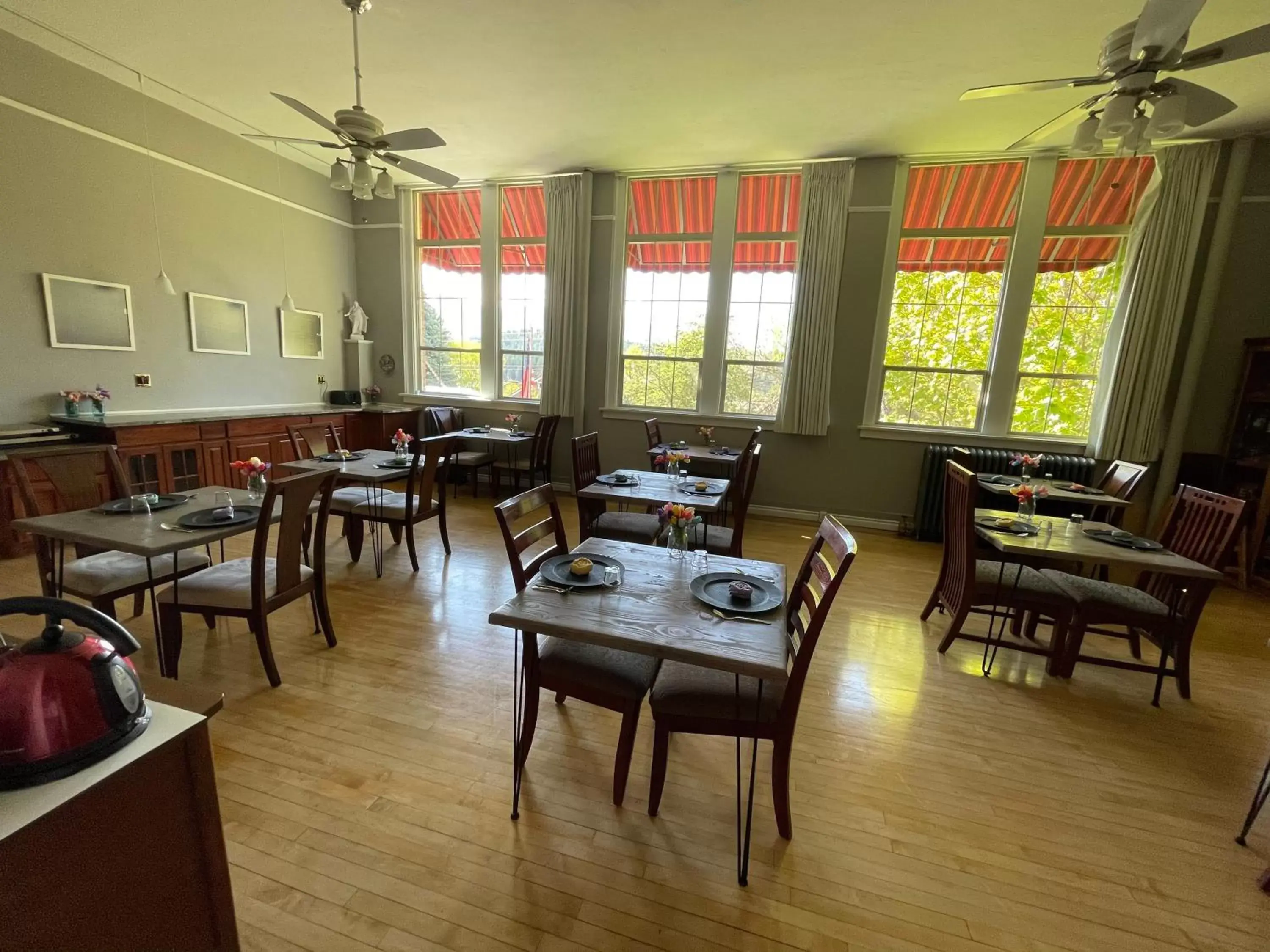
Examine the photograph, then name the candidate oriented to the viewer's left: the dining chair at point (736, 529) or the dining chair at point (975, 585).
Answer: the dining chair at point (736, 529)

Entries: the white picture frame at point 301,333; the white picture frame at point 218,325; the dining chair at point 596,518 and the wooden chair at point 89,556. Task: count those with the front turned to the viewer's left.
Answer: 0

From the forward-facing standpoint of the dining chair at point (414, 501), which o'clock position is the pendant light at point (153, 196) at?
The pendant light is roughly at 12 o'clock from the dining chair.

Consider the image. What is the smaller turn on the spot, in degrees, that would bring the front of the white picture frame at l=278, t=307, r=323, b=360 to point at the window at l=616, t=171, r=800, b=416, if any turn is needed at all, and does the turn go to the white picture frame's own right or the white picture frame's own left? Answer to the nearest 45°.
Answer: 0° — it already faces it

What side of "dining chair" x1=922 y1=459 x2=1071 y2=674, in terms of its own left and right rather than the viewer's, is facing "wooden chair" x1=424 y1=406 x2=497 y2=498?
back

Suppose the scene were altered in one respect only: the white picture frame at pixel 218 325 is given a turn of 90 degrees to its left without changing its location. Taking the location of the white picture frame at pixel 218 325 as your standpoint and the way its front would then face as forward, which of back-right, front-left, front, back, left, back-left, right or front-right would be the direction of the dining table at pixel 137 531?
back-right

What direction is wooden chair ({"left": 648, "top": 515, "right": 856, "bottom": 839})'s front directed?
to the viewer's left

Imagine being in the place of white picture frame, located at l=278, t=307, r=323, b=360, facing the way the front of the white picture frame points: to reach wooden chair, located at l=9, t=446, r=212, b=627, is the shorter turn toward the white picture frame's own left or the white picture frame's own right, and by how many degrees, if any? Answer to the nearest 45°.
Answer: approximately 45° to the white picture frame's own right

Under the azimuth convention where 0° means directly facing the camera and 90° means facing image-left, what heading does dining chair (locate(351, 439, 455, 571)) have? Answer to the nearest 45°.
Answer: approximately 135°

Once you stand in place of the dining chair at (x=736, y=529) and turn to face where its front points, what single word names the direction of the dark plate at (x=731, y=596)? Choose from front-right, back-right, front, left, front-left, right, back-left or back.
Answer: left

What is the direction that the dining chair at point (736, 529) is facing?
to the viewer's left

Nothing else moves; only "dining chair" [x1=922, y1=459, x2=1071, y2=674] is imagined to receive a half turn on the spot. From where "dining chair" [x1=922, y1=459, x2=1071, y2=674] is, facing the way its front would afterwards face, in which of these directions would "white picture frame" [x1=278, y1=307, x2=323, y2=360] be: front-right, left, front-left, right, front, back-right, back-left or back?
front

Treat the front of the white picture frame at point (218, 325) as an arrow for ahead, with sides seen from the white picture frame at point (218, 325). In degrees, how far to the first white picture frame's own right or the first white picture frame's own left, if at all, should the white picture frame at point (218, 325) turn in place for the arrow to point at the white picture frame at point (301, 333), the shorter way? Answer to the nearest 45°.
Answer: approximately 90° to the first white picture frame's own left

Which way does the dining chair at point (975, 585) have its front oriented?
to the viewer's right

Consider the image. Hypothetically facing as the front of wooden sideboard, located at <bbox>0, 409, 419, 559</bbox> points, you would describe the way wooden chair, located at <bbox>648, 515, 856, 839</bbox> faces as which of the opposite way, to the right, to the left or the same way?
the opposite way

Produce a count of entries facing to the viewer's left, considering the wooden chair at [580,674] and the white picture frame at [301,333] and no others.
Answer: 0

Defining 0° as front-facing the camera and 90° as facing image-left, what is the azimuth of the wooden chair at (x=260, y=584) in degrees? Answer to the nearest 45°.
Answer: approximately 135°

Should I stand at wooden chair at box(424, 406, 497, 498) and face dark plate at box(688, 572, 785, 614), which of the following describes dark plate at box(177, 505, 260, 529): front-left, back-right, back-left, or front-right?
front-right

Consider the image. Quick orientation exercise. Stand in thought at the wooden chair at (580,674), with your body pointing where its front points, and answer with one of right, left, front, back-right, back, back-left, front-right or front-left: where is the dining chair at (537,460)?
back-left

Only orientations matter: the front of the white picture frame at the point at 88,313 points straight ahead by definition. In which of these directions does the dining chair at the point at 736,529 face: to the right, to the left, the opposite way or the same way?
the opposite way

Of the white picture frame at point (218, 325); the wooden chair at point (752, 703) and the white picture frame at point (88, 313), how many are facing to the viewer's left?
1

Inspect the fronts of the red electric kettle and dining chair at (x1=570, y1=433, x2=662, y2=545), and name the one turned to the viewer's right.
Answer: the dining chair
